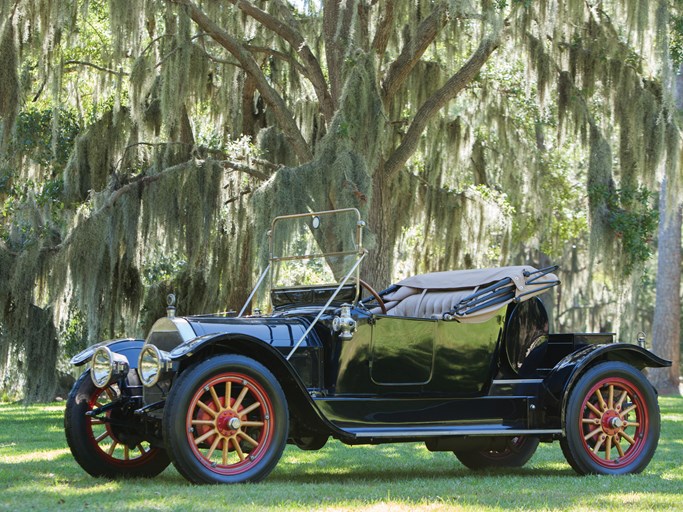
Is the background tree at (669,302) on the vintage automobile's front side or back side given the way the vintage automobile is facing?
on the back side

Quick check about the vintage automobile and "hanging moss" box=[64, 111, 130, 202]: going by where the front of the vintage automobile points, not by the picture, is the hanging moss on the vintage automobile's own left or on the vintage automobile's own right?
on the vintage automobile's own right

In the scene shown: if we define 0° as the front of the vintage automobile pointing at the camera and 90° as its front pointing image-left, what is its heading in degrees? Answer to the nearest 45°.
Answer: approximately 45°

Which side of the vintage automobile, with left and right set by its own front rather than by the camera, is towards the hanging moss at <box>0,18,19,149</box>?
right

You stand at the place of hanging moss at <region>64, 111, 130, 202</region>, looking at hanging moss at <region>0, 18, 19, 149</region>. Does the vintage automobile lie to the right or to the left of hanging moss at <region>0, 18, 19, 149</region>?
left

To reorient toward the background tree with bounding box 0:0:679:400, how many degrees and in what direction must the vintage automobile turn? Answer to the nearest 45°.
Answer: approximately 135° to its right

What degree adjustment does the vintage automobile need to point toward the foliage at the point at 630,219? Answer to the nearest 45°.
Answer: approximately 180°

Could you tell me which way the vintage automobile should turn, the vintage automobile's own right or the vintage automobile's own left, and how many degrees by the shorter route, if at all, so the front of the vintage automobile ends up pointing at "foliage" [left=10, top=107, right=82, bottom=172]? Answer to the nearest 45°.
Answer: approximately 90° to the vintage automobile's own right
